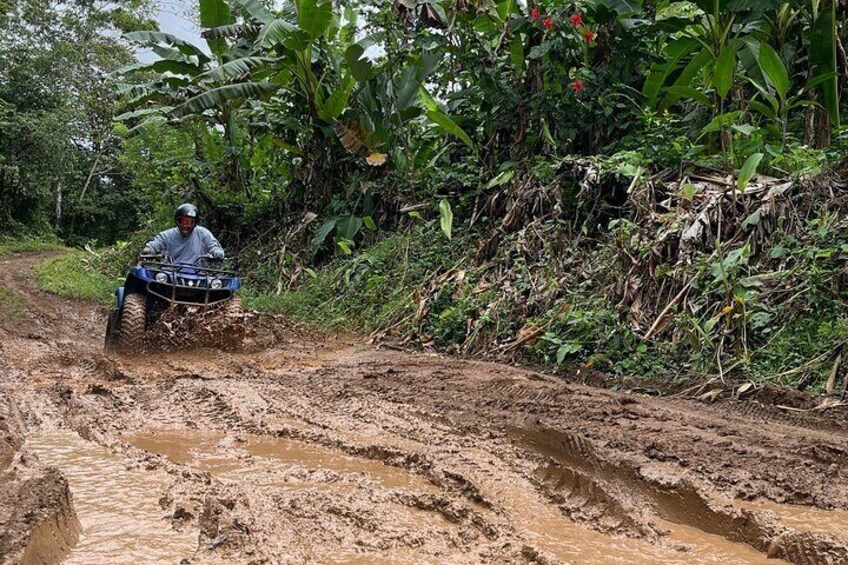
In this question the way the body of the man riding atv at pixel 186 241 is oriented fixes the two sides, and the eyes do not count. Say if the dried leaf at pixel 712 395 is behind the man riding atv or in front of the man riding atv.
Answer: in front

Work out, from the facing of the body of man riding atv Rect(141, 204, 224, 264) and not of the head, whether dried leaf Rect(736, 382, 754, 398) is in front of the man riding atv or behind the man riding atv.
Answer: in front

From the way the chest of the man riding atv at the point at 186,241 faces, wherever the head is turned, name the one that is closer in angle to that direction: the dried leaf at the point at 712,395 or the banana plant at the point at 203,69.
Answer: the dried leaf

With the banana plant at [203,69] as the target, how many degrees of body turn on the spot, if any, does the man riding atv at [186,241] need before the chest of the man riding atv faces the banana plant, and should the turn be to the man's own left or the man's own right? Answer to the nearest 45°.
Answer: approximately 180°

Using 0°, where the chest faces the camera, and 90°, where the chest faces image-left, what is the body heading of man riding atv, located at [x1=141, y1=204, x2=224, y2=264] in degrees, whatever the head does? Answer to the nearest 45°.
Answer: approximately 0°

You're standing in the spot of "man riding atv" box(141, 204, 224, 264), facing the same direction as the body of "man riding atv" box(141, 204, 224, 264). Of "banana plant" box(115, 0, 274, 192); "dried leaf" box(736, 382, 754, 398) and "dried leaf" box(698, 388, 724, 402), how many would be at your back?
1

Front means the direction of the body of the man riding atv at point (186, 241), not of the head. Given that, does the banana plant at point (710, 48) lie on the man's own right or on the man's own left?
on the man's own left
